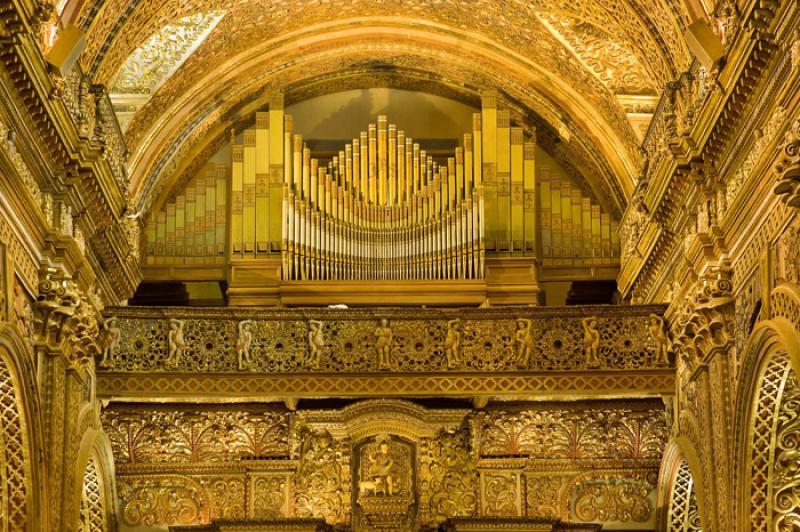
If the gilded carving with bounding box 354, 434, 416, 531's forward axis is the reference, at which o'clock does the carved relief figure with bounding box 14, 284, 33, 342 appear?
The carved relief figure is roughly at 1 o'clock from the gilded carving.

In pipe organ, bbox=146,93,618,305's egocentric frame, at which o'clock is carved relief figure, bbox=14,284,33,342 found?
The carved relief figure is roughly at 1 o'clock from the pipe organ.

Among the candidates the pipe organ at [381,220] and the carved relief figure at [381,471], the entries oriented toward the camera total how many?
2

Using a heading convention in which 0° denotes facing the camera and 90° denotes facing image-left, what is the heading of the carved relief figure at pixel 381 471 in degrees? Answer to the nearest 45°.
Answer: approximately 0°

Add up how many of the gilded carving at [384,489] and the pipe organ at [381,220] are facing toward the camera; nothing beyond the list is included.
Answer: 2

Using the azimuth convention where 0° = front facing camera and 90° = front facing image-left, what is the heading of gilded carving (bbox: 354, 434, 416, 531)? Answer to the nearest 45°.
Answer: approximately 0°
